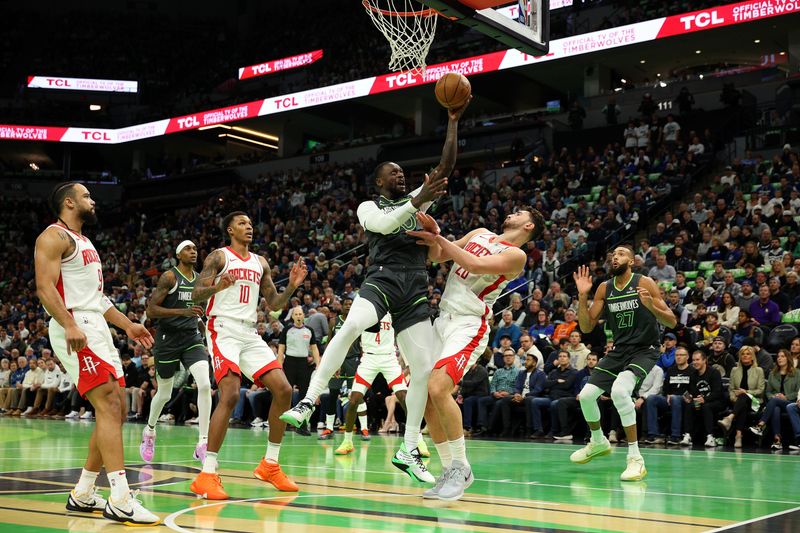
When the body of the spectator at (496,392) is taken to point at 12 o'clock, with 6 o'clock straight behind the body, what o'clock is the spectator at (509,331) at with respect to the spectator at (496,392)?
the spectator at (509,331) is roughly at 5 o'clock from the spectator at (496,392).

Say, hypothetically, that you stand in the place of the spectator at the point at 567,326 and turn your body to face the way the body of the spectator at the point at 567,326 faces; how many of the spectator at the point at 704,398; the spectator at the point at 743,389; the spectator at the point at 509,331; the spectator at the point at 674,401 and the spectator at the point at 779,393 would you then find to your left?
4

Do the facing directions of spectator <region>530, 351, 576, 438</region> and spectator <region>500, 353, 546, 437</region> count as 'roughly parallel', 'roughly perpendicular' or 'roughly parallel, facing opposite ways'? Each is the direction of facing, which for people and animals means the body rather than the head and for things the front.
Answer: roughly parallel

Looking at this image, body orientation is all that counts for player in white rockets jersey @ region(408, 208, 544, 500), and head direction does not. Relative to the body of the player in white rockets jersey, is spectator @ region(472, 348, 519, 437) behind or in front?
behind

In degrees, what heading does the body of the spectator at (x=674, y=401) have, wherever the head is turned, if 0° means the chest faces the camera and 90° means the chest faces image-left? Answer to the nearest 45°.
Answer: approximately 45°

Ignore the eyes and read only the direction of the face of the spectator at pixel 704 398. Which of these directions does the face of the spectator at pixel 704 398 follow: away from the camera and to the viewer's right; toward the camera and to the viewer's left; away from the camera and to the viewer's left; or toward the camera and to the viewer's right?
toward the camera and to the viewer's left

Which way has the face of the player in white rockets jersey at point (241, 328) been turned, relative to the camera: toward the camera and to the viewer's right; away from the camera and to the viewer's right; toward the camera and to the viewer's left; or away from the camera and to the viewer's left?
toward the camera and to the viewer's right

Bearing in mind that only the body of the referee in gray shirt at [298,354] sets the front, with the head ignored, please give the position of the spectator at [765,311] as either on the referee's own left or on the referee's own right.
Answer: on the referee's own left

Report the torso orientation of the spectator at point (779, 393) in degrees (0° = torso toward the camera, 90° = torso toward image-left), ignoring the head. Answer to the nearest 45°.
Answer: approximately 45°

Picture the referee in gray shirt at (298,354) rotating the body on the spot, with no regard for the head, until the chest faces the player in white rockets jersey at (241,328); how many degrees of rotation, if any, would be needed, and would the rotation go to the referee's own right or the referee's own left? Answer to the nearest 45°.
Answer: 0° — they already face them

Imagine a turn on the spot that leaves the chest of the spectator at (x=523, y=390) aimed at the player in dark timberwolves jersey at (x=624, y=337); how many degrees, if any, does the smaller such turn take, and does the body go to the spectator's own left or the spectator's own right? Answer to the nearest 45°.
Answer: approximately 45° to the spectator's own left

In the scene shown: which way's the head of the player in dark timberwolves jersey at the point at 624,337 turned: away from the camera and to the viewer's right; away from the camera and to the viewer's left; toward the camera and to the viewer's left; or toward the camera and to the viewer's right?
toward the camera and to the viewer's left
